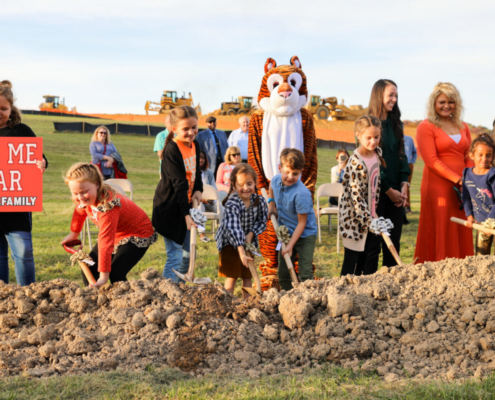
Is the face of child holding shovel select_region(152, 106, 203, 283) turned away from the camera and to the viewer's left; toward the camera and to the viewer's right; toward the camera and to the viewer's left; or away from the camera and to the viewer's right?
toward the camera and to the viewer's right

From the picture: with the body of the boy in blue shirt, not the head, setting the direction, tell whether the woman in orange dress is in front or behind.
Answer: behind

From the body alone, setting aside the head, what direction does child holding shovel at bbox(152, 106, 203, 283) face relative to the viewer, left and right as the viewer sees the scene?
facing the viewer and to the right of the viewer

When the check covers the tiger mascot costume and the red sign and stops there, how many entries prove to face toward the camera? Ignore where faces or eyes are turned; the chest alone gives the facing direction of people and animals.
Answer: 2

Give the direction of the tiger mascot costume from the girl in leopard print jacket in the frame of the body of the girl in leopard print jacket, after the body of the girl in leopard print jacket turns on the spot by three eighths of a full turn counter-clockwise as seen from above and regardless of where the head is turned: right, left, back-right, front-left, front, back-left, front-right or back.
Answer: front-left

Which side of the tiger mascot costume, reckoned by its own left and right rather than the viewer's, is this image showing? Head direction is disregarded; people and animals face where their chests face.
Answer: front

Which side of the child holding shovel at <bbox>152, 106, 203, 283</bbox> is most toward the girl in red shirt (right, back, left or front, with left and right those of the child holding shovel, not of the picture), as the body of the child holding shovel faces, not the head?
right

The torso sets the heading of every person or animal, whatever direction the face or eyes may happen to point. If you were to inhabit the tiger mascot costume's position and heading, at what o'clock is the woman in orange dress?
The woman in orange dress is roughly at 9 o'clock from the tiger mascot costume.

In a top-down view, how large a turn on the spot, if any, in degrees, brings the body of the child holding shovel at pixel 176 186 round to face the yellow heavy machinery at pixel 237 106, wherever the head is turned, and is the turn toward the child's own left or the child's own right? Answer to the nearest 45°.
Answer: approximately 135° to the child's own left

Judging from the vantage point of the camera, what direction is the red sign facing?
facing the viewer

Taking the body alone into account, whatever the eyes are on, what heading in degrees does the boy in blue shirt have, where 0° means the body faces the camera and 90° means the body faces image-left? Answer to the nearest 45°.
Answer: approximately 45°
